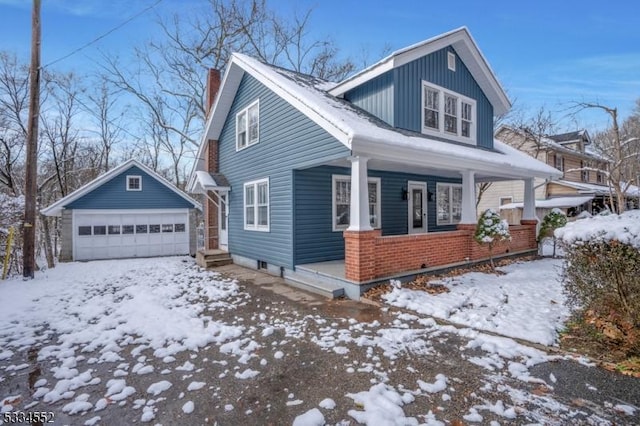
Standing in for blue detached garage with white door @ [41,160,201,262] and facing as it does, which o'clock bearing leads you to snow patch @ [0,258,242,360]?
The snow patch is roughly at 12 o'clock from the blue detached garage with white door.

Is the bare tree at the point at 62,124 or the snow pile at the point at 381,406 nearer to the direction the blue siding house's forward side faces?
the snow pile

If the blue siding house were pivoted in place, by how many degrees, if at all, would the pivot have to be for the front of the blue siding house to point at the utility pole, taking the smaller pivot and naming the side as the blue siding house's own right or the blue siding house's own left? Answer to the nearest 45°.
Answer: approximately 135° to the blue siding house's own right

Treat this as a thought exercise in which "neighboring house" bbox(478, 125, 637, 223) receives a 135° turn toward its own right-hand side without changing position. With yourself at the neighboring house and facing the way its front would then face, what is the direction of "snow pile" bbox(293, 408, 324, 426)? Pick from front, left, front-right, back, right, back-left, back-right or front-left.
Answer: left

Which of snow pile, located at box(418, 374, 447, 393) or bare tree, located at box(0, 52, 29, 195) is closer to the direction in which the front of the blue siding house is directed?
the snow pile

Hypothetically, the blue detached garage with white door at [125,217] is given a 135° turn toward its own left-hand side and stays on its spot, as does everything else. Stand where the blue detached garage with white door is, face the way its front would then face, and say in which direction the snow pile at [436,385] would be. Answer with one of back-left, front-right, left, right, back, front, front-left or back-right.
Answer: back-right

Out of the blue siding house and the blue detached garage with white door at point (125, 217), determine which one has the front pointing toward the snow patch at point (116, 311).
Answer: the blue detached garage with white door

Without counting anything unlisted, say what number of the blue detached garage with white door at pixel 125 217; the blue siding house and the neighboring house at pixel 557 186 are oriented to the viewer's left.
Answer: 0

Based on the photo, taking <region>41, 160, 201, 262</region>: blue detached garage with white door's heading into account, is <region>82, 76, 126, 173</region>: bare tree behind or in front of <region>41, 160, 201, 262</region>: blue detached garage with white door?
behind

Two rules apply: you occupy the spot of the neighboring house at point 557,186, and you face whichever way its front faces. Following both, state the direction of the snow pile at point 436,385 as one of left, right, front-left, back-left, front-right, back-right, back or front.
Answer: front-right

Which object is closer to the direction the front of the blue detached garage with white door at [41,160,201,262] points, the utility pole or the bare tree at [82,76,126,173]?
the utility pole

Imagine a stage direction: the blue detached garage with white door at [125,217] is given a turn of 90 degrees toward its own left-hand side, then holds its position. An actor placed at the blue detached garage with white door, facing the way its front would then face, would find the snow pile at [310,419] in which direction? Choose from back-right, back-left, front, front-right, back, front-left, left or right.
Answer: right

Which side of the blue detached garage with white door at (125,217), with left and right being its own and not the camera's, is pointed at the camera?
front

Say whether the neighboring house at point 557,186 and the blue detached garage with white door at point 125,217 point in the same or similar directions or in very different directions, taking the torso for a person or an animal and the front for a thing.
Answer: same or similar directions

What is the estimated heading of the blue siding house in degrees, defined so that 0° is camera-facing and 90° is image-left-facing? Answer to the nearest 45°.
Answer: approximately 315°

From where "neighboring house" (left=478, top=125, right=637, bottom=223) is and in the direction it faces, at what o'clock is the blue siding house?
The blue siding house is roughly at 2 o'clock from the neighboring house.

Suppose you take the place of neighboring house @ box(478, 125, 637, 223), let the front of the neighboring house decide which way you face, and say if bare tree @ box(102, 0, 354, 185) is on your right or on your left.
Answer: on your right

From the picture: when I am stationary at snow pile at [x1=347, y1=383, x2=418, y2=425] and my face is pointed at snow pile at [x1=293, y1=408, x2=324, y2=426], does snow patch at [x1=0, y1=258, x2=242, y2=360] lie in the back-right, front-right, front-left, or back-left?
front-right

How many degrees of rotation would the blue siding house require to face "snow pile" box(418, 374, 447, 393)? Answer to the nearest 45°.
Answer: approximately 45° to its right
